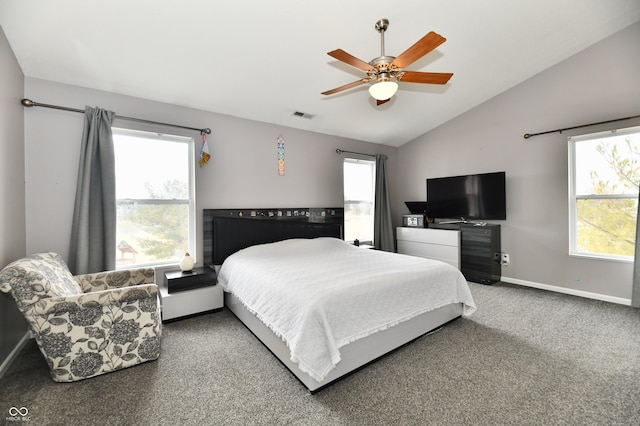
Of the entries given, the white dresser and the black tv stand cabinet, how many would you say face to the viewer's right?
0

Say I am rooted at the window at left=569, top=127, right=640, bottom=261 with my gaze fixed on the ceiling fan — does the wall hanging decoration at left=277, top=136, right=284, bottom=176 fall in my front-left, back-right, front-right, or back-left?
front-right

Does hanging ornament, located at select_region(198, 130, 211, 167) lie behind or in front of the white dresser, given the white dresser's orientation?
in front

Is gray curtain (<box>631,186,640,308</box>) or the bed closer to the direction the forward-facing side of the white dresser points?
the bed

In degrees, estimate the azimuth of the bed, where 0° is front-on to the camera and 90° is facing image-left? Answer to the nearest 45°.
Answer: approximately 315°

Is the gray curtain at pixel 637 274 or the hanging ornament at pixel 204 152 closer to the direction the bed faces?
the gray curtain

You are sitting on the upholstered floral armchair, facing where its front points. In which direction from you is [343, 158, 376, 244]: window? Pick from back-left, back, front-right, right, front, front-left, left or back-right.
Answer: front

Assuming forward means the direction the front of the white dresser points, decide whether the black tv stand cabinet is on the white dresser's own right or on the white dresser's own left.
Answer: on the white dresser's own left

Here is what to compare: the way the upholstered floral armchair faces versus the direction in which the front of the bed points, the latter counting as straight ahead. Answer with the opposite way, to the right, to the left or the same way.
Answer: to the left

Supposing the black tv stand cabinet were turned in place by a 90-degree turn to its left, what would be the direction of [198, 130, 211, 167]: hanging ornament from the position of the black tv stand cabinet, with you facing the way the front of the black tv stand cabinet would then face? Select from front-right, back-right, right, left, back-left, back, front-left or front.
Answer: right

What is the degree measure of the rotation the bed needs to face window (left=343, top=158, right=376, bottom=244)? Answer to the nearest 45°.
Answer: approximately 135° to its left

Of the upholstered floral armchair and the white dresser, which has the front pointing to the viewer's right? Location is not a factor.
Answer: the upholstered floral armchair

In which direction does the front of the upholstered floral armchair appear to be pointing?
to the viewer's right

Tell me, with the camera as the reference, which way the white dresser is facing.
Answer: facing the viewer and to the left of the viewer
